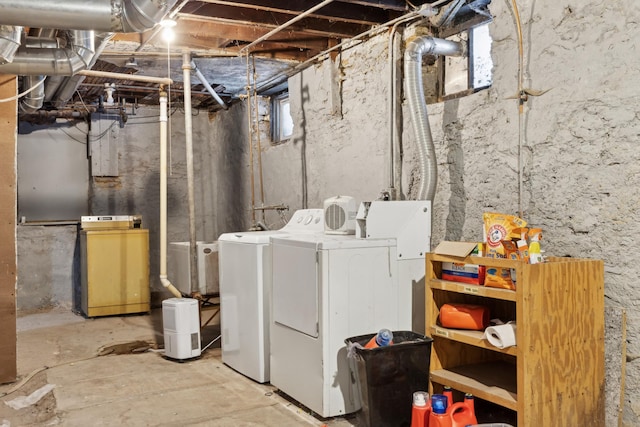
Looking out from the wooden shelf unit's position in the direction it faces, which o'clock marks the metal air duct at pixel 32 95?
The metal air duct is roughly at 2 o'clock from the wooden shelf unit.

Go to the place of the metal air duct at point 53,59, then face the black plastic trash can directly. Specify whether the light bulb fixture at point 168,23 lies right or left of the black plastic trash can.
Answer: left

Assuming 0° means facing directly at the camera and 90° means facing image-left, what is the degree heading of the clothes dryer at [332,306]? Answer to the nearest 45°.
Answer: approximately 45°

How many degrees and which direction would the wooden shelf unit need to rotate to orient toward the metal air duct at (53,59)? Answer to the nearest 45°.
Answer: approximately 45° to its right

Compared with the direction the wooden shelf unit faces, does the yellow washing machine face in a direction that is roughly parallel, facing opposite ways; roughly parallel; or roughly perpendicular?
roughly perpendicular

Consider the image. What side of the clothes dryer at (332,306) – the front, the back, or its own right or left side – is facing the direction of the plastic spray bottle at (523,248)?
left

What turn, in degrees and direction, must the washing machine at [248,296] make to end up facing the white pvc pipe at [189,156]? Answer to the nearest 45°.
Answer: approximately 90° to its right

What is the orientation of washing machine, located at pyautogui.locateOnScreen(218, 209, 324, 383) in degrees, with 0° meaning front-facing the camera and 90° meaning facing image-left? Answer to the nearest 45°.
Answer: approximately 45°
